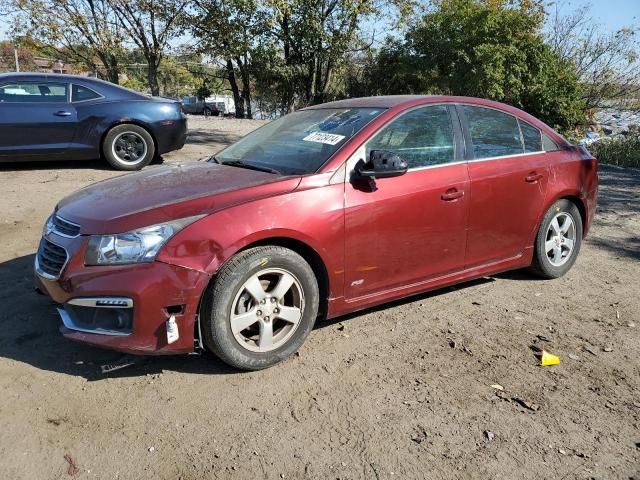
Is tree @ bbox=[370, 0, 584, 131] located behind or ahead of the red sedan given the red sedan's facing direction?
behind

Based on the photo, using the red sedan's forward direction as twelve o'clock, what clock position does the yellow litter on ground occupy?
The yellow litter on ground is roughly at 8 o'clock from the red sedan.

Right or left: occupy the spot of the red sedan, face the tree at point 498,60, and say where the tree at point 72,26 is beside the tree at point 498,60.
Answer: left

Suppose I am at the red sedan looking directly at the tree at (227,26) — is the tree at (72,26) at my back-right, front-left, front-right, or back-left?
front-left

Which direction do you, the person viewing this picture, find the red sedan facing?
facing the viewer and to the left of the viewer

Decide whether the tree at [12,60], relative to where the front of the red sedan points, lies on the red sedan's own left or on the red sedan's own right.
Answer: on the red sedan's own right

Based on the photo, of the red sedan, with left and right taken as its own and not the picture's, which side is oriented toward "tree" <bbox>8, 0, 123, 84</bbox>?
right

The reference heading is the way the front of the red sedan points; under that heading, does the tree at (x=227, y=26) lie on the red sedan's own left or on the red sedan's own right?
on the red sedan's own right

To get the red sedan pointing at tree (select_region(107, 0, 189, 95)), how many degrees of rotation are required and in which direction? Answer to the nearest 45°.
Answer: approximately 135° to its right
